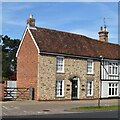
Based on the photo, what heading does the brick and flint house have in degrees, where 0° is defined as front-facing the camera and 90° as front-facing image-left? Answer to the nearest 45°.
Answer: approximately 315°
